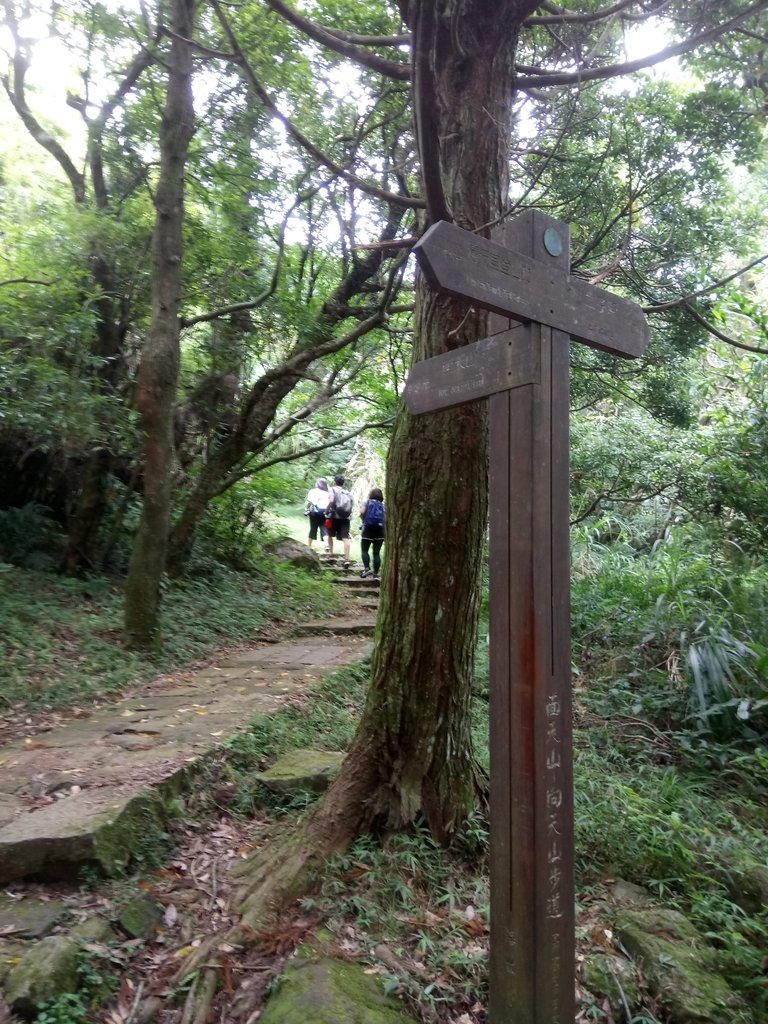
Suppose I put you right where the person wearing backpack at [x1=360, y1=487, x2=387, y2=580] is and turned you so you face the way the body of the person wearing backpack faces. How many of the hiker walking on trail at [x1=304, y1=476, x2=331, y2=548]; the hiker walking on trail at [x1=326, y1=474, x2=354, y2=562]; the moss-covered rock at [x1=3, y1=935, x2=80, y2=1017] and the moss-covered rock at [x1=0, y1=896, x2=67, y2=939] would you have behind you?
2

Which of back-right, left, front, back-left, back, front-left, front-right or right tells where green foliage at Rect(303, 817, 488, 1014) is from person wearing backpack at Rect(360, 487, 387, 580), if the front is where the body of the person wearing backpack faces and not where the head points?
back

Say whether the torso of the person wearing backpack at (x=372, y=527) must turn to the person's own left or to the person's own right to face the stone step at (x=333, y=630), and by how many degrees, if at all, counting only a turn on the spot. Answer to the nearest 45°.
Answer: approximately 180°

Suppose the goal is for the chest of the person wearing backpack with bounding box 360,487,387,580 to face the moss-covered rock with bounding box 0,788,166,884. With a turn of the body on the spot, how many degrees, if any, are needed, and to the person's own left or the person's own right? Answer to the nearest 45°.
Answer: approximately 180°

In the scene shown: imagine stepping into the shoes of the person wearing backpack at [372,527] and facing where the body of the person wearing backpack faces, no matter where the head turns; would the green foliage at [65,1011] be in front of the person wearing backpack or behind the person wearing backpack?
behind

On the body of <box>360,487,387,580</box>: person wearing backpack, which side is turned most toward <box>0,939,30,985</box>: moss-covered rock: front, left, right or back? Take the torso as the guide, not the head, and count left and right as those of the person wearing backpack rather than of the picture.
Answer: back

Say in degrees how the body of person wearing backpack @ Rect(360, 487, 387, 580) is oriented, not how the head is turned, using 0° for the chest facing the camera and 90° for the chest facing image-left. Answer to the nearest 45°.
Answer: approximately 180°

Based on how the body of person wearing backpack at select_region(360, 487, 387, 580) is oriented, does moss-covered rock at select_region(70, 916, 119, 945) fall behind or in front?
behind

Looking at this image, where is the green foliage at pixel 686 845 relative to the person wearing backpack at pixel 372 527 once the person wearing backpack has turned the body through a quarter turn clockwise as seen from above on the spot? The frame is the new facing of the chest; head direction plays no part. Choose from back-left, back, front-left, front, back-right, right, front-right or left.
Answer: right

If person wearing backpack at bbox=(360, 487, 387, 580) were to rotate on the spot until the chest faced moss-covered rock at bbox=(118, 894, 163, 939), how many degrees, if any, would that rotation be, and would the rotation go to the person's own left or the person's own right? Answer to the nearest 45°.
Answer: approximately 180°

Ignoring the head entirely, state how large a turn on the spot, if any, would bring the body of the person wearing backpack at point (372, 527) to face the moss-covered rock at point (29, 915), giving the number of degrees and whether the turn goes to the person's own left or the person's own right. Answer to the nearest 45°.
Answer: approximately 180°

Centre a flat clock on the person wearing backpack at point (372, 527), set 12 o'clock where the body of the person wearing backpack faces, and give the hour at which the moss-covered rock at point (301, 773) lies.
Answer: The moss-covered rock is roughly at 6 o'clock from the person wearing backpack.

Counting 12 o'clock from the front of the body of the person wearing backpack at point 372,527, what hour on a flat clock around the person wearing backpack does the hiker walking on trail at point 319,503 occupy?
The hiker walking on trail is roughly at 11 o'clock from the person wearing backpack.

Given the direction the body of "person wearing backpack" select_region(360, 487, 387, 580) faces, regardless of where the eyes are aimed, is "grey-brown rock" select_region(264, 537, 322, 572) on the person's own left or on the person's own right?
on the person's own left
